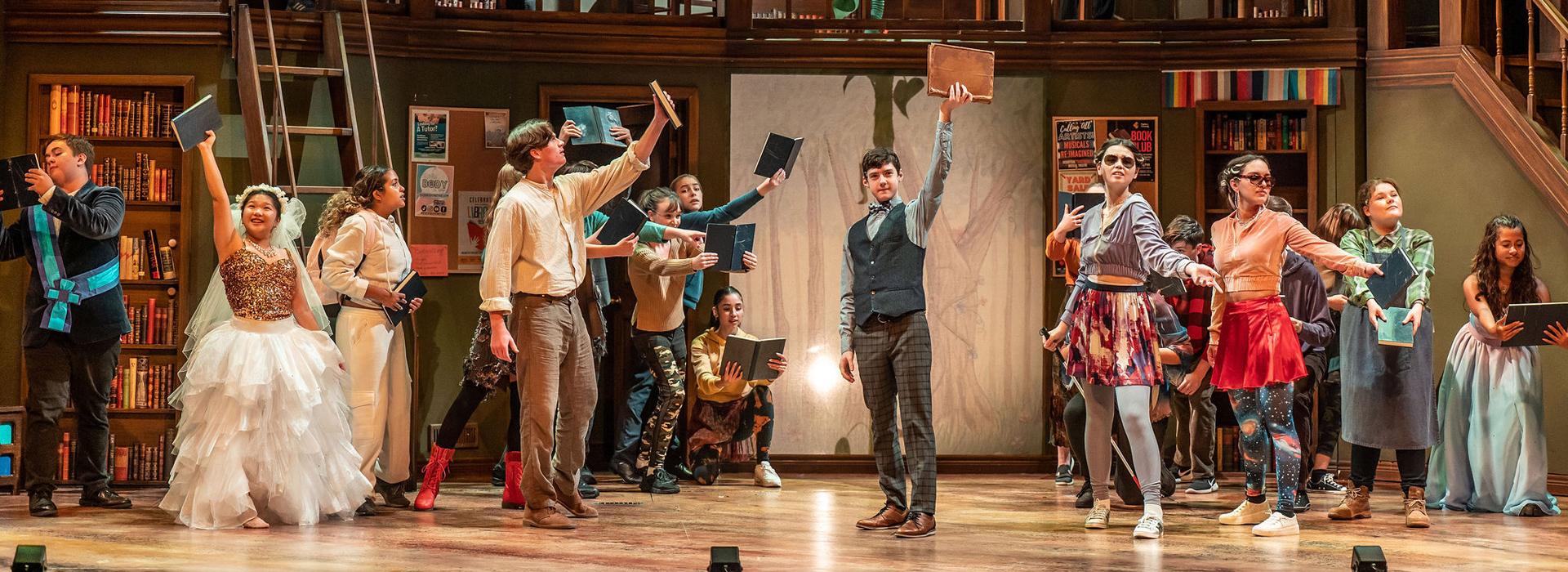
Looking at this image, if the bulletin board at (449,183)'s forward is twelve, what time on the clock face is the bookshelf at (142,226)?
The bookshelf is roughly at 3 o'clock from the bulletin board.

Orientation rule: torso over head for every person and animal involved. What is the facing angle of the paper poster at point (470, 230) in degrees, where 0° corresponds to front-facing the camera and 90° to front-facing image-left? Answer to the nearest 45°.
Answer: approximately 0°
